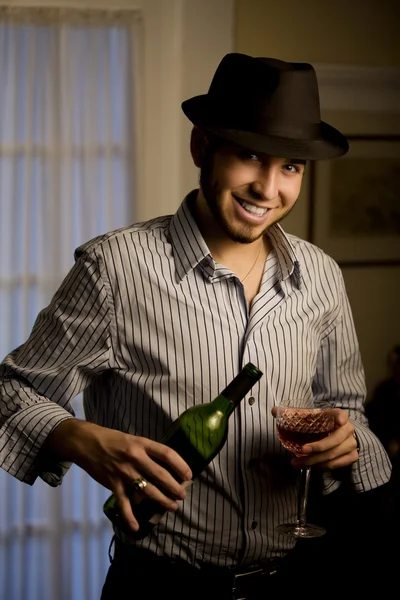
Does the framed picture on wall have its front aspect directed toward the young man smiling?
yes

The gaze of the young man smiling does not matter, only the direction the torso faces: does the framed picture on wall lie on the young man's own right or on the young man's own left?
on the young man's own left

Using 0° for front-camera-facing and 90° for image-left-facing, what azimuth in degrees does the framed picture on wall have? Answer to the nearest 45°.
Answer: approximately 0°

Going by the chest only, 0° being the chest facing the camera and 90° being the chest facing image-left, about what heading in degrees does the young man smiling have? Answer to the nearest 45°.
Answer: approximately 315°

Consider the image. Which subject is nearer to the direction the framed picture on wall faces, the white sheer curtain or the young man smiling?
the young man smiling
